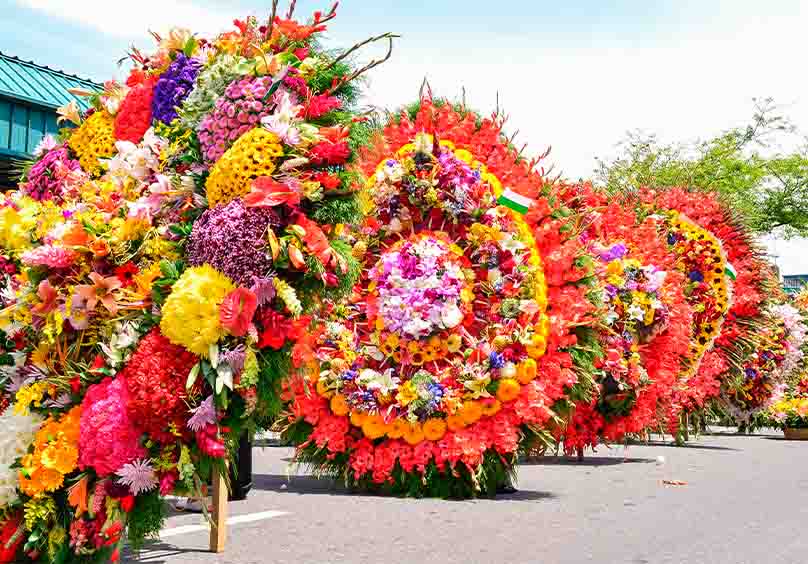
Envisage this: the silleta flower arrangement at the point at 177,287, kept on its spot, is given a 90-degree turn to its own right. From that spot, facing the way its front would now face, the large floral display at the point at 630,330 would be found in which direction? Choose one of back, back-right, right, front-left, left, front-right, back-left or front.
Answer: right

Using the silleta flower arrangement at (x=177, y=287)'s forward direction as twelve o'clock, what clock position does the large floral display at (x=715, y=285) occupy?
The large floral display is roughly at 6 o'clock from the silleta flower arrangement.

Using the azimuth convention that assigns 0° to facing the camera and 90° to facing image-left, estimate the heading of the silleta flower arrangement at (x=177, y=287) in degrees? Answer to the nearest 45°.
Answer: approximately 45°

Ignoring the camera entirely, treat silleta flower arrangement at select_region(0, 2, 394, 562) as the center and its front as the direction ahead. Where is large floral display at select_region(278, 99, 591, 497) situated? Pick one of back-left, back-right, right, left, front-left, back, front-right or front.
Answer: back
